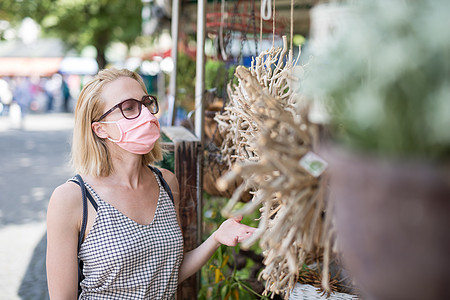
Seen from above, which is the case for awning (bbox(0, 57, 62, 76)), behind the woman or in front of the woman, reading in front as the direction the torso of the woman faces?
behind

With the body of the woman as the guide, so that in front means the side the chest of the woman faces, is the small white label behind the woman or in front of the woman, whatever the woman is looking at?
in front

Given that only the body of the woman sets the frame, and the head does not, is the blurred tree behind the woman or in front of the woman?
behind

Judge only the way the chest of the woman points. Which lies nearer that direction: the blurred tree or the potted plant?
the potted plant

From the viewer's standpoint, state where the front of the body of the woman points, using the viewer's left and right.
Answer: facing the viewer and to the right of the viewer

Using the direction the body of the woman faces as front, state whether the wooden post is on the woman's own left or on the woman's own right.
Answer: on the woman's own left

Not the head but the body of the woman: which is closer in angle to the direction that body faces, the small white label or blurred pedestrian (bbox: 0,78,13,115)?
the small white label

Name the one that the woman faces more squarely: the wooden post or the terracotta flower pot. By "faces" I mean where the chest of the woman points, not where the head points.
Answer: the terracotta flower pot

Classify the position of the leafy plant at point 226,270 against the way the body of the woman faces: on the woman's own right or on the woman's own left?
on the woman's own left
